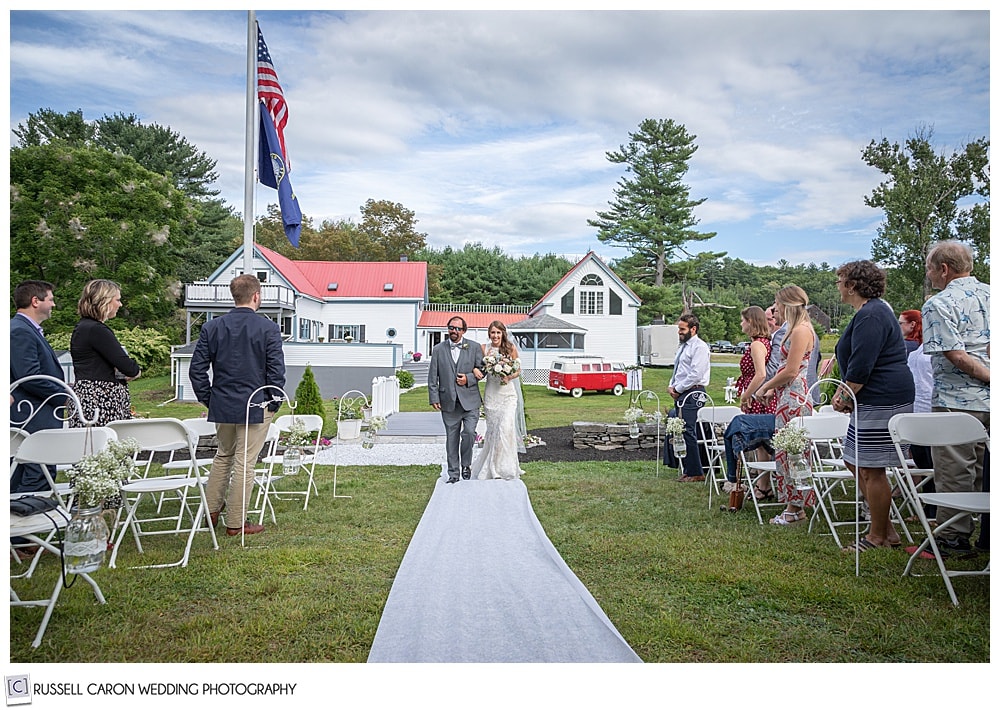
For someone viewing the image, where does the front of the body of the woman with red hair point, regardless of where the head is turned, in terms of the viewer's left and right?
facing to the left of the viewer

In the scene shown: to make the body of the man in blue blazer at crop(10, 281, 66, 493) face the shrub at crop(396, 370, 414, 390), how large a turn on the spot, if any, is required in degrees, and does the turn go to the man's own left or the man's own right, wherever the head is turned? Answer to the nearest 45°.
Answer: approximately 45° to the man's own left

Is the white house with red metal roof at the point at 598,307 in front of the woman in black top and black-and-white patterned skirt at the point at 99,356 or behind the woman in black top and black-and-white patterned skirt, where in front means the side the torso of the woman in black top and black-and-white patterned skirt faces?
in front

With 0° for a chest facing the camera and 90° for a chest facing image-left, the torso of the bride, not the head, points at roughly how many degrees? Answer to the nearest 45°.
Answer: approximately 0°

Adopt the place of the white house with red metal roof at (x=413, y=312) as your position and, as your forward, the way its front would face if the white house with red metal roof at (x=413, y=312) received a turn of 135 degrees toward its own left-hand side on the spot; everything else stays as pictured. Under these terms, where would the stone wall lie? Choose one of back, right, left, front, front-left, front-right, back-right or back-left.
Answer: back-right

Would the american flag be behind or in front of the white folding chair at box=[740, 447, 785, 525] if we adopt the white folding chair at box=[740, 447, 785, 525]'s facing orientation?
behind

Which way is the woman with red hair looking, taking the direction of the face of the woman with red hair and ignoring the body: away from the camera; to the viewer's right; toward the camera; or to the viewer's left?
to the viewer's left

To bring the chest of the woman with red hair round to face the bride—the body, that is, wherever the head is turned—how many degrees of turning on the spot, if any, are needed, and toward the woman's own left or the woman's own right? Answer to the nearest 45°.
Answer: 0° — they already face them

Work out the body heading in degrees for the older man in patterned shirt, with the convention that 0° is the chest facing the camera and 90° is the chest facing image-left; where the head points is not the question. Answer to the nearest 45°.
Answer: approximately 135°

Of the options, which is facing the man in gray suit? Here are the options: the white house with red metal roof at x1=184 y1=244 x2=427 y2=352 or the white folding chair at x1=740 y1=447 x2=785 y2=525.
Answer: the white house with red metal roof

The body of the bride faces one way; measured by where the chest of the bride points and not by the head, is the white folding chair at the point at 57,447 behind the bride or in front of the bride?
in front

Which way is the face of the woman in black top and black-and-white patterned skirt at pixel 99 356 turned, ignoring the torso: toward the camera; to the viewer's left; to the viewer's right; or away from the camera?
to the viewer's right

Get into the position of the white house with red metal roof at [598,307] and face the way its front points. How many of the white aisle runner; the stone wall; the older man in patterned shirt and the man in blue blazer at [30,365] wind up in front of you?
4

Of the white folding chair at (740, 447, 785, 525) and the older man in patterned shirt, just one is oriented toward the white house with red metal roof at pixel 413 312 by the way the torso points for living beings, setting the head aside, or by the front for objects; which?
the older man in patterned shirt
